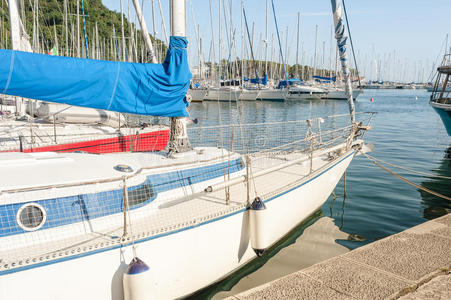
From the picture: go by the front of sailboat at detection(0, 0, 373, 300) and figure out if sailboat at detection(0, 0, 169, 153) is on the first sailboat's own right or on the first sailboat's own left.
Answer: on the first sailboat's own left

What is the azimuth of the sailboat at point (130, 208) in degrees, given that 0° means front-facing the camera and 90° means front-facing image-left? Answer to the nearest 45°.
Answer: approximately 225°
